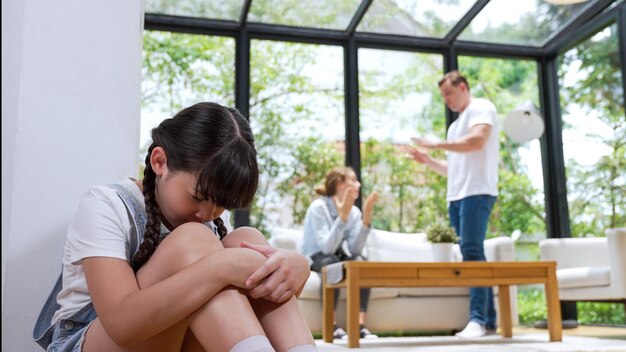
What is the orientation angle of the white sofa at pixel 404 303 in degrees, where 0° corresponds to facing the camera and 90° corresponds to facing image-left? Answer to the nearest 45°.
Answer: approximately 0°

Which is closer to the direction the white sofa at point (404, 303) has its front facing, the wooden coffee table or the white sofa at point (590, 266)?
the wooden coffee table

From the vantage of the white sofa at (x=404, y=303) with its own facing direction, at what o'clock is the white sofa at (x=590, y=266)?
the white sofa at (x=590, y=266) is roughly at 9 o'clock from the white sofa at (x=404, y=303).

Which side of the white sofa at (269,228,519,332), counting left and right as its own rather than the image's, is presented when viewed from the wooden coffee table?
front
